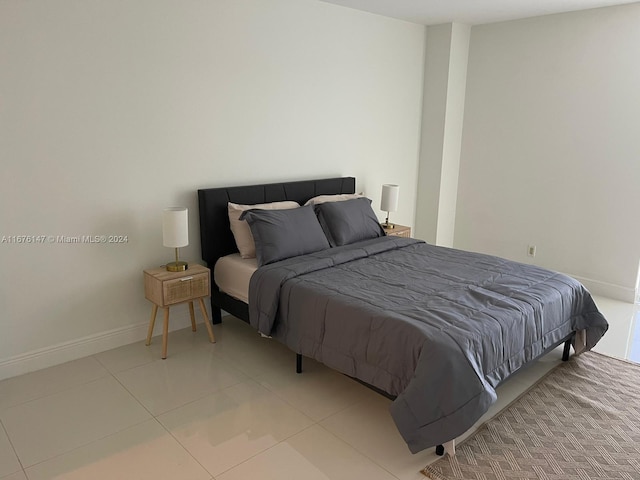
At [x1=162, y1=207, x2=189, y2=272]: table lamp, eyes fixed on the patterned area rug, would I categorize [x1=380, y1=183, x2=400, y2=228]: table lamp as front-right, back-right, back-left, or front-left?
front-left

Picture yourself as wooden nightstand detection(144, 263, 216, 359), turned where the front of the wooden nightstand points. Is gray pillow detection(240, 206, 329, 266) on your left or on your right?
on your left

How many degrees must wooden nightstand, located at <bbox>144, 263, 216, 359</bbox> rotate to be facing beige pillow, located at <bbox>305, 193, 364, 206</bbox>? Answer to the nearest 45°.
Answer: approximately 90° to its left

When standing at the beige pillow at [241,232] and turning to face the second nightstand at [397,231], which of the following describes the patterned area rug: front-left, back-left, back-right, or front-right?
front-right

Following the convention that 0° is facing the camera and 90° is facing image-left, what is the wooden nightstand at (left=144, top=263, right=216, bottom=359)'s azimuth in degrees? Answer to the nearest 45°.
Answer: approximately 315°

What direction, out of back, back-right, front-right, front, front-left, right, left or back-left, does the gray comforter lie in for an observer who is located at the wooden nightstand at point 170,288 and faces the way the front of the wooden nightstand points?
front

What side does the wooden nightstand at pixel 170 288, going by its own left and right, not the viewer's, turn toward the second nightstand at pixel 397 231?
left

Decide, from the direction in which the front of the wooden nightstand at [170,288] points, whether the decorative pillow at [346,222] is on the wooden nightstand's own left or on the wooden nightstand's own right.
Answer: on the wooden nightstand's own left

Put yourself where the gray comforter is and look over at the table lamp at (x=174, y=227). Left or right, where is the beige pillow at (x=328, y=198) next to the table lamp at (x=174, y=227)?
right

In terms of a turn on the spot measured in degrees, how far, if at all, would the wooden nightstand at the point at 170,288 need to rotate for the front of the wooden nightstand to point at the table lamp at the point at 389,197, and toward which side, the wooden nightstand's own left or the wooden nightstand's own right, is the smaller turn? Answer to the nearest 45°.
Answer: approximately 90° to the wooden nightstand's own left

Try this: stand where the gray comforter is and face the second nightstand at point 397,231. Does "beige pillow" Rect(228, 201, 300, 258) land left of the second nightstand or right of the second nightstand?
left
